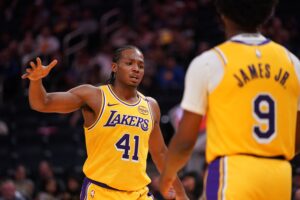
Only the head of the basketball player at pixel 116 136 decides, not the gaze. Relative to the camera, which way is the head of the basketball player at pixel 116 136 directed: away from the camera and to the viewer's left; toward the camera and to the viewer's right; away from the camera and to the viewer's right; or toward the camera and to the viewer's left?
toward the camera and to the viewer's right

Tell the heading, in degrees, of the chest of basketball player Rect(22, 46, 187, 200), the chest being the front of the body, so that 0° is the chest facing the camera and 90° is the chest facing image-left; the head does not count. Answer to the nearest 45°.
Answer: approximately 315°

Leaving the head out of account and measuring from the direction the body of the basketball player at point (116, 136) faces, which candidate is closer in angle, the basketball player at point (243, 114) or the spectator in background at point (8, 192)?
the basketball player

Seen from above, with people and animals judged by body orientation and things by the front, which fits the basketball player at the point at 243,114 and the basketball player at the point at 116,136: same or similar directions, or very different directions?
very different directions

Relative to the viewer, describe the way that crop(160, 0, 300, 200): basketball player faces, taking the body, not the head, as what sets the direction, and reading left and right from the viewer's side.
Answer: facing away from the viewer and to the left of the viewer

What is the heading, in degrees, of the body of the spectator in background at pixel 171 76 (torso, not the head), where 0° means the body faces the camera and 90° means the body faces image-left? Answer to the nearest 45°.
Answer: approximately 0°

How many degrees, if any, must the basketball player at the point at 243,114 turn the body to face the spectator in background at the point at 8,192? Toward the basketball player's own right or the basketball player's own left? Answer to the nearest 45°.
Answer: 0° — they already face them
